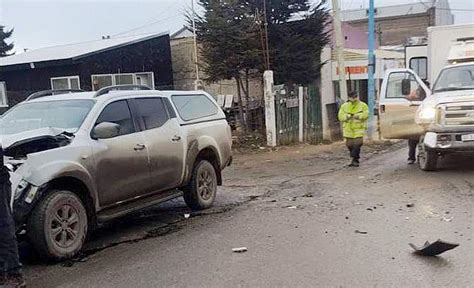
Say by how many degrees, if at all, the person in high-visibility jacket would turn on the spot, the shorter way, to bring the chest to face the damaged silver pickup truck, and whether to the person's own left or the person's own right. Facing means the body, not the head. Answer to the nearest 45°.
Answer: approximately 45° to the person's own right

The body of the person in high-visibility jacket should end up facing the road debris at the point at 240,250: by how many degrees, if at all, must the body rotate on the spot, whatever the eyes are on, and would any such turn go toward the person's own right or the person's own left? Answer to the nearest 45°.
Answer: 0° — they already face it

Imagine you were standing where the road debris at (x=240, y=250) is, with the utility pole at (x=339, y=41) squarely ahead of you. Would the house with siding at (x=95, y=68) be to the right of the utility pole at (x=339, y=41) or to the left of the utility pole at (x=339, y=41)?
left

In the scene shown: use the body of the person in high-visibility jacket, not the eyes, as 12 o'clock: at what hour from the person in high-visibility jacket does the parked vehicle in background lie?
The parked vehicle in background is roughly at 8 o'clock from the person in high-visibility jacket.

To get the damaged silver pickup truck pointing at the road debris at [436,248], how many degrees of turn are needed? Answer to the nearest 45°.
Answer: approximately 90° to its left

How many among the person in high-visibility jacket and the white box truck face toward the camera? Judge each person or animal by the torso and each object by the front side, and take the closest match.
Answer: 2

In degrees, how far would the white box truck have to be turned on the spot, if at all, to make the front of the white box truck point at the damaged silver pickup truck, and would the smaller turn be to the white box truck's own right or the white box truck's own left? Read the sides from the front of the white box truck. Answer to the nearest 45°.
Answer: approximately 45° to the white box truck's own right

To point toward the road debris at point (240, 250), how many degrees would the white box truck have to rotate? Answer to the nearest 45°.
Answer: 0° — it already faces it

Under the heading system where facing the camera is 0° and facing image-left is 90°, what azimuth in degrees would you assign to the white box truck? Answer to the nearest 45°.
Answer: approximately 0°

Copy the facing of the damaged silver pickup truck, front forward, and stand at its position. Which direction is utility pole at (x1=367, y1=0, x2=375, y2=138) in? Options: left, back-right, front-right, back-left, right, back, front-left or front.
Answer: back

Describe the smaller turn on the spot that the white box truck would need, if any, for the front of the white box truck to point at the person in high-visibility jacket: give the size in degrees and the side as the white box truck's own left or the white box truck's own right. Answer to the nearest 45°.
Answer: approximately 90° to the white box truck's own right
